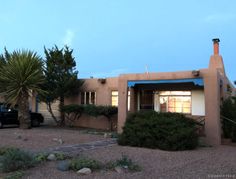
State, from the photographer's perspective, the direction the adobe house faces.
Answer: facing the viewer and to the left of the viewer

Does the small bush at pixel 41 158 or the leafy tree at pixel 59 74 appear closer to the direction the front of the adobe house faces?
the small bush

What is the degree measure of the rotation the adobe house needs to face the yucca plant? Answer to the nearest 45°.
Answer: approximately 45° to its right

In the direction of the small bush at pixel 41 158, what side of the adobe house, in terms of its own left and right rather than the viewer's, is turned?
front

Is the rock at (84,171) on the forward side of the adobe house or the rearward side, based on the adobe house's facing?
on the forward side

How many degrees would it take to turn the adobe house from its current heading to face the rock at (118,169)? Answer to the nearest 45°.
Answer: approximately 45° to its left

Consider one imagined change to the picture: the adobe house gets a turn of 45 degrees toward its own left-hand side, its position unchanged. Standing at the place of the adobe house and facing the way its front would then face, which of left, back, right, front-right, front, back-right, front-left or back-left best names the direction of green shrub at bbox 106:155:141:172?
front

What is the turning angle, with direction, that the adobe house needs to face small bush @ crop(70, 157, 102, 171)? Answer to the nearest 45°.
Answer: approximately 45° to its left

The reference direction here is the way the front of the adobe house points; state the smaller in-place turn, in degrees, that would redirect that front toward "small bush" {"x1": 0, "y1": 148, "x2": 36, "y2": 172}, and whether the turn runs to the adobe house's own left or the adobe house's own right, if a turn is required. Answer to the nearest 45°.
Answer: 0° — it already faces it

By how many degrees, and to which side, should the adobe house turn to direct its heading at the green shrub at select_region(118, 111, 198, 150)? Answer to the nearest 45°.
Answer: approximately 45° to its left

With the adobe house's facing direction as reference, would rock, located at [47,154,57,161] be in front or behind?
in front
